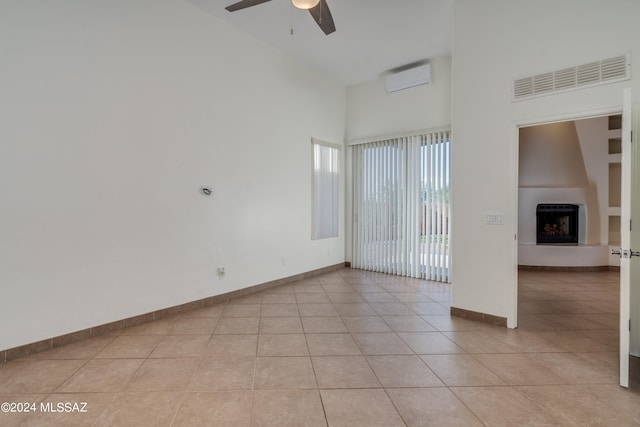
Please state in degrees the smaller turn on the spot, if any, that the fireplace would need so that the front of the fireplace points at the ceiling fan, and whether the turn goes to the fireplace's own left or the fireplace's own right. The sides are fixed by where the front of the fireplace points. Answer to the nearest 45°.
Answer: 0° — it already faces it

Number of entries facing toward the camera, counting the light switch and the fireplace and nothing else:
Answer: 2

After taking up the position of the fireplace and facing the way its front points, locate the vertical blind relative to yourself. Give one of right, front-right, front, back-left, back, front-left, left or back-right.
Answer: front-right

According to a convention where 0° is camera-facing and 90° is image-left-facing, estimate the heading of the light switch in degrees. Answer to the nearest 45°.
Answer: approximately 0°

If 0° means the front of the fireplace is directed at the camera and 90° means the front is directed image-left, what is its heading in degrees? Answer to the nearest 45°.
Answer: approximately 0°

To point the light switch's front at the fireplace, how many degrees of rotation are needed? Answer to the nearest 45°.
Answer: approximately 180°

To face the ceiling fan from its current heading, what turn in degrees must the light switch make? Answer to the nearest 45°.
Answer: approximately 45° to its right
